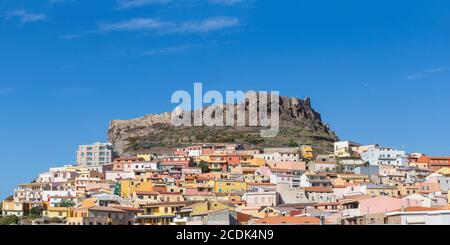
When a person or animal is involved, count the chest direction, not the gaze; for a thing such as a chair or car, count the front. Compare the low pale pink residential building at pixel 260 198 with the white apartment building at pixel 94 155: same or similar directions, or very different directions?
same or similar directions

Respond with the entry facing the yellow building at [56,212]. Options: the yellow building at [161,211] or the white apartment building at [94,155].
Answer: the white apartment building

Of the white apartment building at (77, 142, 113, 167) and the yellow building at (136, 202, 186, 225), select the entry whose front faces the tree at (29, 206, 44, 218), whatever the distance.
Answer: the white apartment building

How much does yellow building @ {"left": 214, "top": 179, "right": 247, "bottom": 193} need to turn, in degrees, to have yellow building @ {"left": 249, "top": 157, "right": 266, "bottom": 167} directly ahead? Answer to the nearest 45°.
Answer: approximately 180°

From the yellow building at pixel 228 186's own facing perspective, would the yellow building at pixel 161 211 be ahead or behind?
ahead

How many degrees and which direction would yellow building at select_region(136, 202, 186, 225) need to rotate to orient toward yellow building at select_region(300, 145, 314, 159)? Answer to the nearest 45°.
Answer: approximately 135° to its left

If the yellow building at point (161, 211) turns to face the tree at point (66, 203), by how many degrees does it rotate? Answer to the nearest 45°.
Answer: approximately 135° to its right

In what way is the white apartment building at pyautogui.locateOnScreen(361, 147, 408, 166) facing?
toward the camera

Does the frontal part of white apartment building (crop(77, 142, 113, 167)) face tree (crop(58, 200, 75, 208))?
yes

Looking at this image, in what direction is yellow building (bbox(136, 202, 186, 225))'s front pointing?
toward the camera

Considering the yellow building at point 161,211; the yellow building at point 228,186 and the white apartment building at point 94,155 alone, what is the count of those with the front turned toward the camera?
3

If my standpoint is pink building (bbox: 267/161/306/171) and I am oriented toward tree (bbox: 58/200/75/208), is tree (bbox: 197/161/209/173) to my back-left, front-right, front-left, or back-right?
front-right

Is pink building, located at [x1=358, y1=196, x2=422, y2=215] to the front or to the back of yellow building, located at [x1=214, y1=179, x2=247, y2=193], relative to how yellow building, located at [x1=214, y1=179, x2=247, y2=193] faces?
to the front

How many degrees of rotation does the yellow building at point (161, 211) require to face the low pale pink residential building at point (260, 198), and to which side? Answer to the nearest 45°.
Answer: approximately 135° to its left
